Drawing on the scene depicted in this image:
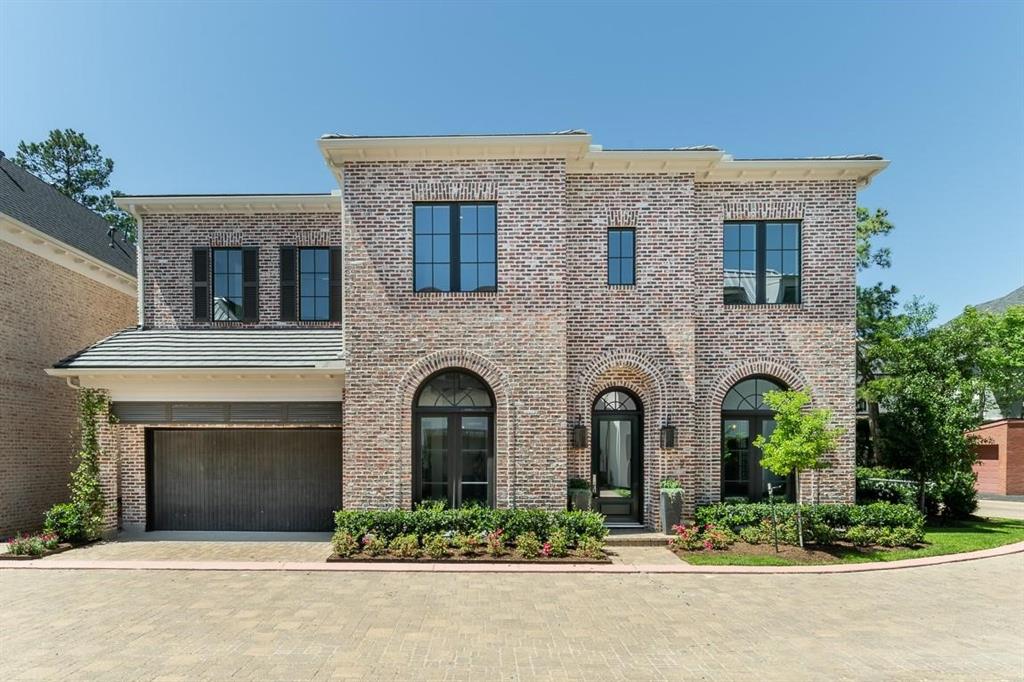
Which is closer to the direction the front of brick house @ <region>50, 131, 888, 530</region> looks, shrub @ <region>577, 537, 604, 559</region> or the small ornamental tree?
the shrub

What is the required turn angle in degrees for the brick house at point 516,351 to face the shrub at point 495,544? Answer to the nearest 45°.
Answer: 0° — it already faces it

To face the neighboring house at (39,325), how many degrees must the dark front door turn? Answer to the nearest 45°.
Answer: approximately 90° to its right

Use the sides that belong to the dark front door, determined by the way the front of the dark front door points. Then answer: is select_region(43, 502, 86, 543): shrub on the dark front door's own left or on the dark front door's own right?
on the dark front door's own right

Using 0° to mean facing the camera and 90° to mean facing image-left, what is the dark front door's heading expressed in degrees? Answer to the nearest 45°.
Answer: approximately 0°

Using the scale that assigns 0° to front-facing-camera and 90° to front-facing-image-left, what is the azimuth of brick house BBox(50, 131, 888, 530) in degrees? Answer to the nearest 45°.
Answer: approximately 0°

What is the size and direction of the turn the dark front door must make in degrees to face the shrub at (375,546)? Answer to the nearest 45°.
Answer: approximately 45° to its right
